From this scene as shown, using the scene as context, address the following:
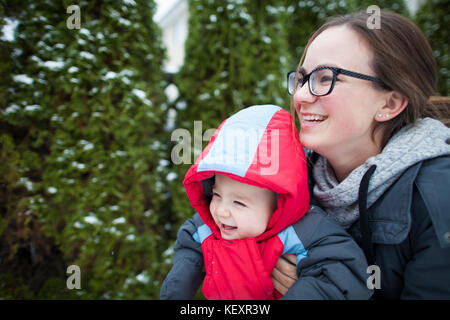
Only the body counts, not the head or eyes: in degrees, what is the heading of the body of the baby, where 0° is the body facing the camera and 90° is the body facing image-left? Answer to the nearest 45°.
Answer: approximately 45°
